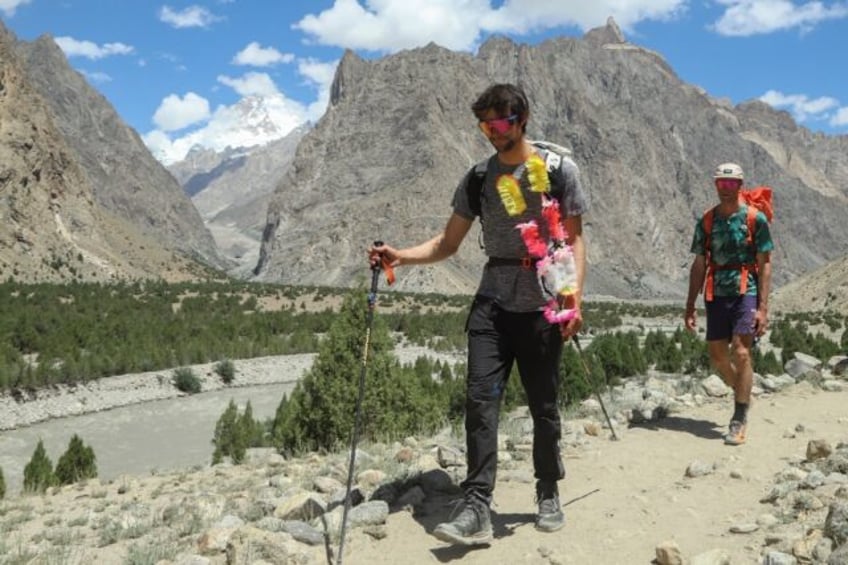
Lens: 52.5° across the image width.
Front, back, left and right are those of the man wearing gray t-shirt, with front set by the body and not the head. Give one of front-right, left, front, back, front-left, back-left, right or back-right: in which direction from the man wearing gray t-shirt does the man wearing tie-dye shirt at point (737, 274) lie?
back

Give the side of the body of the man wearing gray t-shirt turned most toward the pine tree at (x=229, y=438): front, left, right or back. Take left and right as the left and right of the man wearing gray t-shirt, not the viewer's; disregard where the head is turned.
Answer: right

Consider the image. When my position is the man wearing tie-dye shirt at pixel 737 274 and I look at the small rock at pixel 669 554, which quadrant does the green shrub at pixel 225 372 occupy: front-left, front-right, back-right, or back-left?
back-right

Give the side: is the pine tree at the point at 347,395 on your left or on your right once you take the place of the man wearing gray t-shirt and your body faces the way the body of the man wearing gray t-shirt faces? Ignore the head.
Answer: on your right

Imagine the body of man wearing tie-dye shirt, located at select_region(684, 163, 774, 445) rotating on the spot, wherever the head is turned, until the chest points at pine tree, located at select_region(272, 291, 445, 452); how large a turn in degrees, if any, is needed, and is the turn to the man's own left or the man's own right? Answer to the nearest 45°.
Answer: approximately 135° to the man's own right

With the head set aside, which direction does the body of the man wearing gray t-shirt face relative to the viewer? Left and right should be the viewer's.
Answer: facing the viewer and to the left of the viewer

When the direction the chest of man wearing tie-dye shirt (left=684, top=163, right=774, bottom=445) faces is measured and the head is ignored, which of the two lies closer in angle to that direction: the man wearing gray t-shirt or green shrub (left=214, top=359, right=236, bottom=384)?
the man wearing gray t-shirt

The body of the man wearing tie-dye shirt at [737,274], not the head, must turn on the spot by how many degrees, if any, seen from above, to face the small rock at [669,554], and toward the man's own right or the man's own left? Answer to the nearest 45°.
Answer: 0° — they already face it

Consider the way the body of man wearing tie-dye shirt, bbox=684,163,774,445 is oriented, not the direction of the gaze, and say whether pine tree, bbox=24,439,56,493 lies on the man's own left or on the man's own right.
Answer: on the man's own right

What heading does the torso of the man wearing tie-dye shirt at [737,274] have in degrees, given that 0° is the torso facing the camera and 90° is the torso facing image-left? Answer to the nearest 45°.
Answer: approximately 0°

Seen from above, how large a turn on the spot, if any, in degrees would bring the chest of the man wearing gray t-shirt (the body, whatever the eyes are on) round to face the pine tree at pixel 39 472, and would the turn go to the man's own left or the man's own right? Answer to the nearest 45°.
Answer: approximately 90° to the man's own right

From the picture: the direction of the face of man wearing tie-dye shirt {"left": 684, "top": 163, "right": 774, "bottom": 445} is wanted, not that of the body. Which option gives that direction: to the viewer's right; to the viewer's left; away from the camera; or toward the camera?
toward the camera

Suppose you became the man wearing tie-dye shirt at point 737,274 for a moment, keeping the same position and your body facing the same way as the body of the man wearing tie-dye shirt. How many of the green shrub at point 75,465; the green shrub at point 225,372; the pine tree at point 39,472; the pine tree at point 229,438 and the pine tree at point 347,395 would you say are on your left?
0

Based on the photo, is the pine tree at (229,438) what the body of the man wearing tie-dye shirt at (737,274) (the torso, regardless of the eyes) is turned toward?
no

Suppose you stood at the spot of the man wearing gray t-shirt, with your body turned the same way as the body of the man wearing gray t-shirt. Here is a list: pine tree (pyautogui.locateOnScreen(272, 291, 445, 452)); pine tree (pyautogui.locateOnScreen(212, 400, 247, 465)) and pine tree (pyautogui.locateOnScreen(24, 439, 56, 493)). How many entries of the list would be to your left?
0

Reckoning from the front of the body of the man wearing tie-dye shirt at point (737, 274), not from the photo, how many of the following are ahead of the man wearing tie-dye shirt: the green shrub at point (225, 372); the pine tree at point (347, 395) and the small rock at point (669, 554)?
1

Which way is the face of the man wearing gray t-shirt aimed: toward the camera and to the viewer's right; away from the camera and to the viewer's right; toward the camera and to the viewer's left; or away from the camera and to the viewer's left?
toward the camera and to the viewer's left

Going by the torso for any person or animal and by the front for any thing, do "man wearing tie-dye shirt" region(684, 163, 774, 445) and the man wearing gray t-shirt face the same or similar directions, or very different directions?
same or similar directions

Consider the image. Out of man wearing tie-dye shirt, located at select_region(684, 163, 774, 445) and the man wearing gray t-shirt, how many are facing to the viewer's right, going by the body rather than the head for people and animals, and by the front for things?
0
